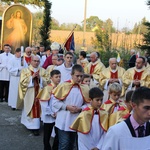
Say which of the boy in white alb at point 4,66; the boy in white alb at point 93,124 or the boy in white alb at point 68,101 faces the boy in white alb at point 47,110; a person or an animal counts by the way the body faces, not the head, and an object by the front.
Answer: the boy in white alb at point 4,66

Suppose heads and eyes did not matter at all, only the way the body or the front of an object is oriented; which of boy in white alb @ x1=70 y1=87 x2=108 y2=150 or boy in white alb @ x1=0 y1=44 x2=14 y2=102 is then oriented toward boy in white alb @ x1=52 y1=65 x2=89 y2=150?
boy in white alb @ x1=0 y1=44 x2=14 y2=102

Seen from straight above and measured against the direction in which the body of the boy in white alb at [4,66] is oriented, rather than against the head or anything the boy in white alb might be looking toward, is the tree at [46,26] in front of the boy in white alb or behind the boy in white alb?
behind

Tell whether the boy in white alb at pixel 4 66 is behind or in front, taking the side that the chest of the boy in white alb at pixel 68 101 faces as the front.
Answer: behind

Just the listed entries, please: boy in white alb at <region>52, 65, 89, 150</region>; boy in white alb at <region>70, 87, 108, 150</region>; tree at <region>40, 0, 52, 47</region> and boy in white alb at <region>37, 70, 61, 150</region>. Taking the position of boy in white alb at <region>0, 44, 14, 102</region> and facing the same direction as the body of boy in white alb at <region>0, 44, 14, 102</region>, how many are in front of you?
3

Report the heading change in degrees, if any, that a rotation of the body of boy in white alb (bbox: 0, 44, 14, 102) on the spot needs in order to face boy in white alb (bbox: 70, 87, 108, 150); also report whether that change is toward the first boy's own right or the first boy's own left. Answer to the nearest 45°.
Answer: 0° — they already face them

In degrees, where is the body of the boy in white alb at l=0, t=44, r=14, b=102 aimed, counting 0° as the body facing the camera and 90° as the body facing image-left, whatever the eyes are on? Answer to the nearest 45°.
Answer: approximately 0°

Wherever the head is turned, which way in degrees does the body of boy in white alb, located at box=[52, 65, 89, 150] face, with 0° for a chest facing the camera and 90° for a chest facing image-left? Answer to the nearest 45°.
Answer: approximately 315°
